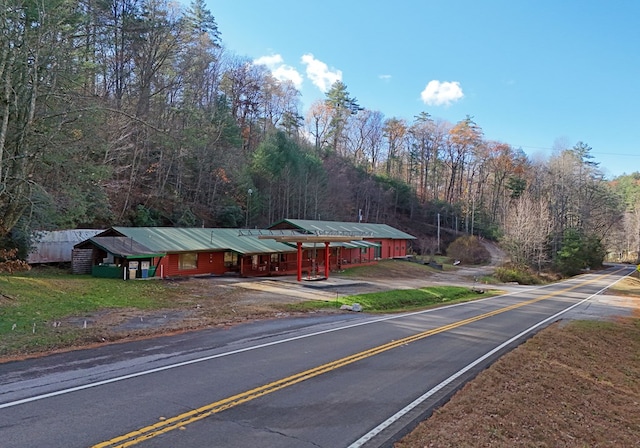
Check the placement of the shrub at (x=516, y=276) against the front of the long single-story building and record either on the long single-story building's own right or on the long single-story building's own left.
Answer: on the long single-story building's own left

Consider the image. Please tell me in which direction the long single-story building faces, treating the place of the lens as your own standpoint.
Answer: facing the viewer and to the right of the viewer
